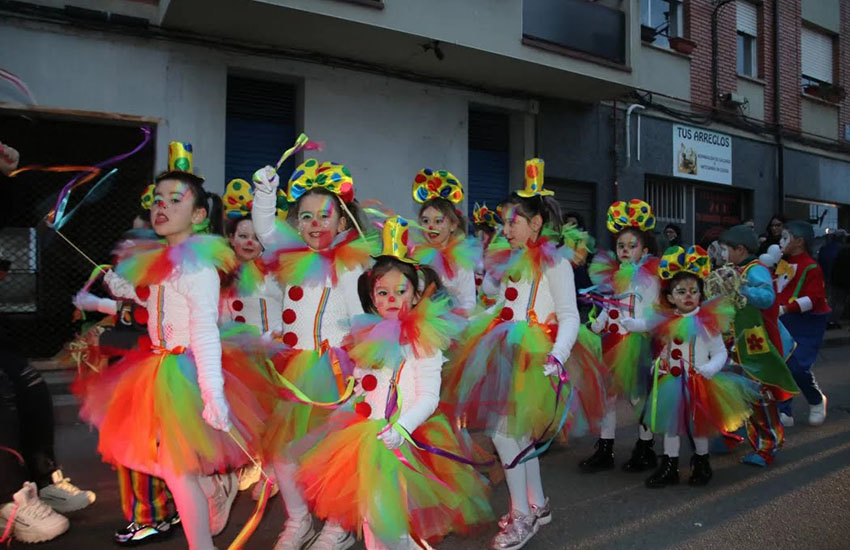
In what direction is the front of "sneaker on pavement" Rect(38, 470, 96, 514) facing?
to the viewer's right

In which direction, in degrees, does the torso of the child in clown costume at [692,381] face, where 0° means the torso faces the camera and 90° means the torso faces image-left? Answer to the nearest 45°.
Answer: approximately 45°

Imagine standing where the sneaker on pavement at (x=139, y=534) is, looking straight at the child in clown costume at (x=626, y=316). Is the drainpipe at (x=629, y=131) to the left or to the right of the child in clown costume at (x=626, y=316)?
left

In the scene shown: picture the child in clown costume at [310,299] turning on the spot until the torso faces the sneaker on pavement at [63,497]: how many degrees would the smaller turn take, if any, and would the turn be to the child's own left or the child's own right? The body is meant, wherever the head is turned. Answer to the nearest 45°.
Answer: approximately 90° to the child's own right

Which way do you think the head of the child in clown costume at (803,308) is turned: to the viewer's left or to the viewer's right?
to the viewer's left
